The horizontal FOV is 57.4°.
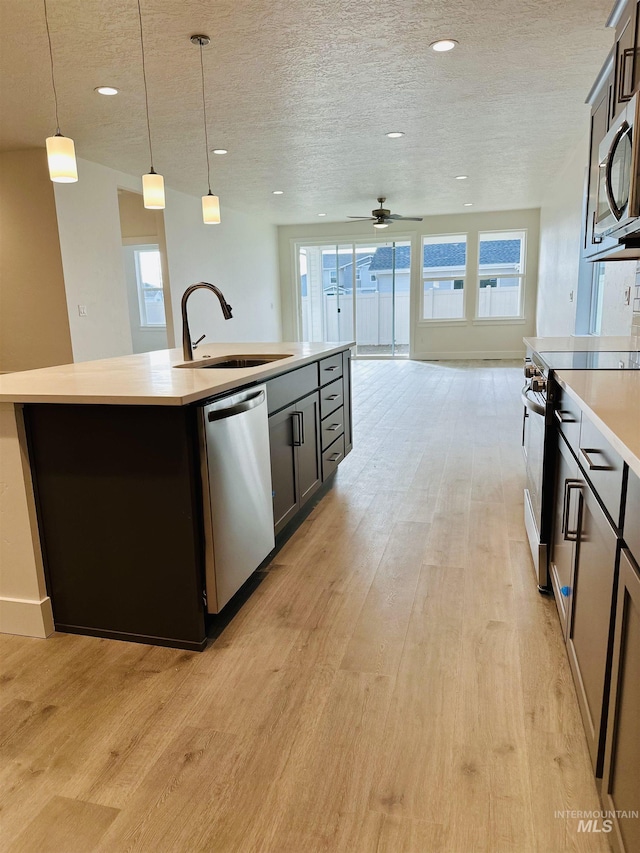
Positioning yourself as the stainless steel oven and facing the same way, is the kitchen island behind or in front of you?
in front

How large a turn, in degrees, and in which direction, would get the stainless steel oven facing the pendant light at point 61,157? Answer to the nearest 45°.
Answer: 0° — it already faces it

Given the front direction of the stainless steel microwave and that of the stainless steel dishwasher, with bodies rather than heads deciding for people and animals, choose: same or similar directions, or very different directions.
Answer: very different directions

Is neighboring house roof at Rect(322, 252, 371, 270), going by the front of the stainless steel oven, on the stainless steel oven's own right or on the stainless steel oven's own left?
on the stainless steel oven's own right

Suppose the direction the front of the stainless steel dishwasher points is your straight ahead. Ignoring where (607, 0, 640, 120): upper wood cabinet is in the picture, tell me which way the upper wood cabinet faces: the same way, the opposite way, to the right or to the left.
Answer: the opposite way

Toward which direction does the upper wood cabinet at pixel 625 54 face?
to the viewer's left

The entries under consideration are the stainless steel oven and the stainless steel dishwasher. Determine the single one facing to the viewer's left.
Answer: the stainless steel oven

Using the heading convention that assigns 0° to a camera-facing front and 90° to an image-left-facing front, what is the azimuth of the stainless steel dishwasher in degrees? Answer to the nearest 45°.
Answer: approximately 315°

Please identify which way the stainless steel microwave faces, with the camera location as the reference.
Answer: facing to the left of the viewer

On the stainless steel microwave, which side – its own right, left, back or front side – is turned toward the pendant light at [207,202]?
front

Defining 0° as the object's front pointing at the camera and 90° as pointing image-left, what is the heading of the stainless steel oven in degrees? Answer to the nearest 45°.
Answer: approximately 90°
